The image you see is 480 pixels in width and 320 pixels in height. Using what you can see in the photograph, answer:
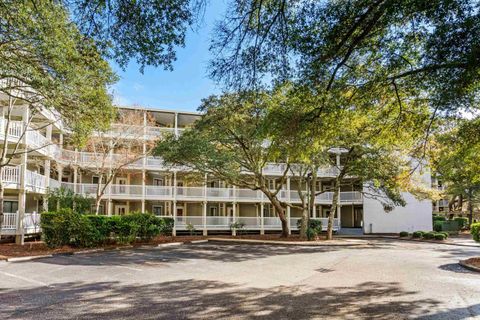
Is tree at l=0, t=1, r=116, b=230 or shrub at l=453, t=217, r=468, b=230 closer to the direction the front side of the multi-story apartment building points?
the tree

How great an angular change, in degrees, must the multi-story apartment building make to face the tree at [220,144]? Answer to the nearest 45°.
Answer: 0° — it already faces it

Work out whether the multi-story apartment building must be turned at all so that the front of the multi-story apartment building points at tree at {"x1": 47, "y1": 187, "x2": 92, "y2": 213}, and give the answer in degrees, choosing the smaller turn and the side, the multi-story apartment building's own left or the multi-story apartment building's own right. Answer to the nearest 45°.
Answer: approximately 45° to the multi-story apartment building's own right

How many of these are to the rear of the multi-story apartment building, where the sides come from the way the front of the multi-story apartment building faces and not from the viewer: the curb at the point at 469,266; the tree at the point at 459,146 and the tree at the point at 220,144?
0

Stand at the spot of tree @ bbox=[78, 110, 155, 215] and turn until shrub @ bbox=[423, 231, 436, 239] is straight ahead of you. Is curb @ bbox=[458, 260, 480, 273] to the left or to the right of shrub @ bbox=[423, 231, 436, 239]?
right

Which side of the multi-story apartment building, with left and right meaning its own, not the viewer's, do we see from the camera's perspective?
front

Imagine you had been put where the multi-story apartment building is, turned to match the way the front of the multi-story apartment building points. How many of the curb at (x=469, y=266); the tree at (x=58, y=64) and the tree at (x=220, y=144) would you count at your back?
0

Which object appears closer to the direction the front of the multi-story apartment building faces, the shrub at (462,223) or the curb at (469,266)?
the curb

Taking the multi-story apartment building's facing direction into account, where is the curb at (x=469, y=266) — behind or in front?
in front
